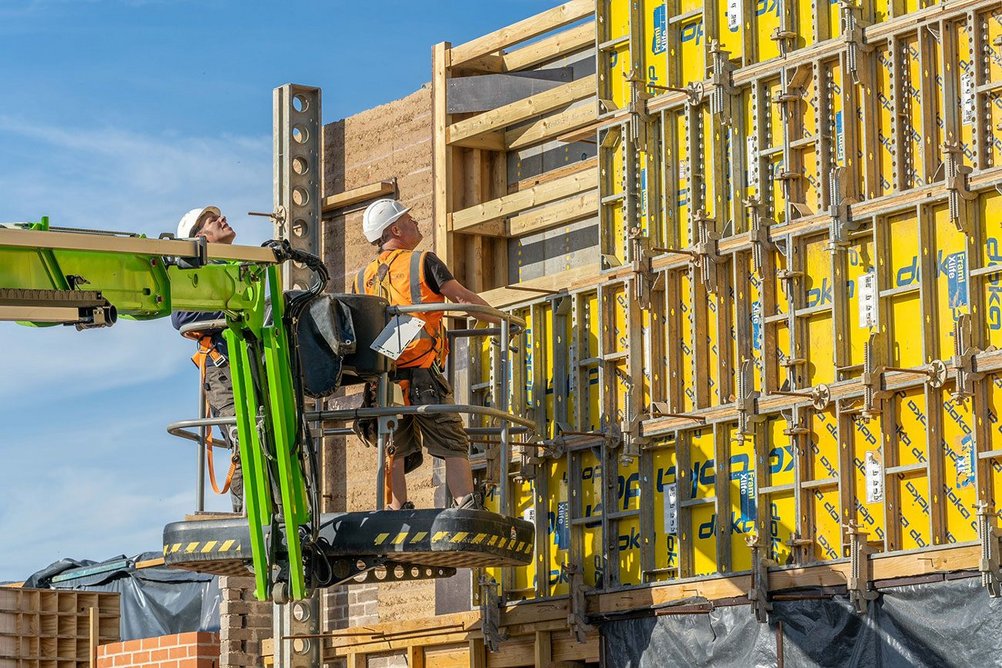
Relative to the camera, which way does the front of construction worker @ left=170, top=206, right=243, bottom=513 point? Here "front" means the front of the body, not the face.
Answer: to the viewer's right

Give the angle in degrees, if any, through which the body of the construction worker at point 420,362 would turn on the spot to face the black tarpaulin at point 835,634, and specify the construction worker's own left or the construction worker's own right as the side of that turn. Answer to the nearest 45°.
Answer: approximately 45° to the construction worker's own right

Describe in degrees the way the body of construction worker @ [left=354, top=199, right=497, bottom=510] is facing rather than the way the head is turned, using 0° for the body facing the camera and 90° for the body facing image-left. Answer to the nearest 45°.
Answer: approximately 225°

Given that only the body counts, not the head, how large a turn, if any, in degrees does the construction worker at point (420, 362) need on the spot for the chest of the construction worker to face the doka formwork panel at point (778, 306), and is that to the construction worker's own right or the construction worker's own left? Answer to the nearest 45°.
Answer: approximately 45° to the construction worker's own right
